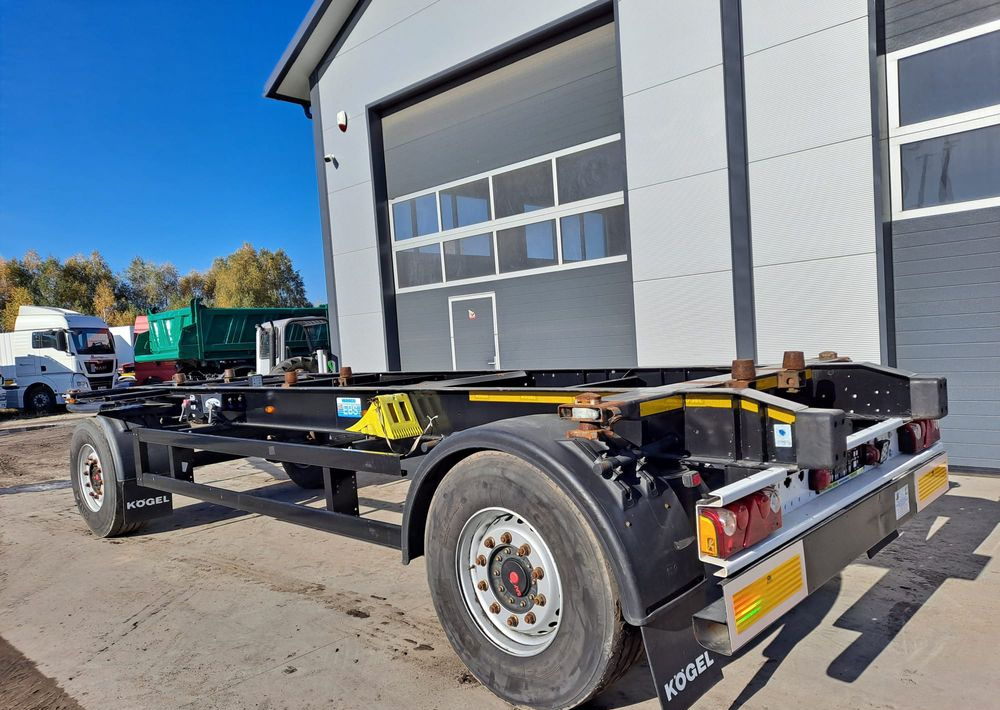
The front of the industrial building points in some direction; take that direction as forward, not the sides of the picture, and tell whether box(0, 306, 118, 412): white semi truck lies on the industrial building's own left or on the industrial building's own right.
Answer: on the industrial building's own right

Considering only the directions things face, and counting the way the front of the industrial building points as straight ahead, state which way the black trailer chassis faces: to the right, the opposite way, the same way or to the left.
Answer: to the right

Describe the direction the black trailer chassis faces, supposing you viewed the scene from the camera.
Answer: facing away from the viewer and to the left of the viewer

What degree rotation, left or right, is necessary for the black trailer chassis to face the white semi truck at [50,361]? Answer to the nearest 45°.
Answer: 0° — it already faces it

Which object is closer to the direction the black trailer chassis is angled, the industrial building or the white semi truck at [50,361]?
the white semi truck

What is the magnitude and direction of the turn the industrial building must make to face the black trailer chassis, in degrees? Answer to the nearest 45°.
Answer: approximately 45° to its left

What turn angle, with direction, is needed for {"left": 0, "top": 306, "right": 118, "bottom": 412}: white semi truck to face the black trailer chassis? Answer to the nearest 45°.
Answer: approximately 45° to its right
